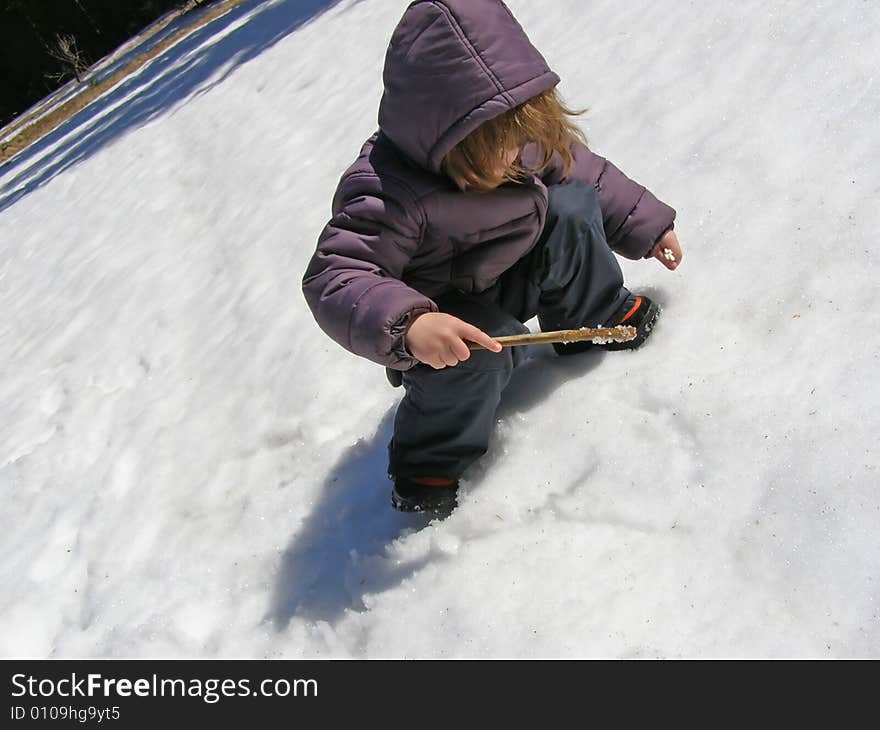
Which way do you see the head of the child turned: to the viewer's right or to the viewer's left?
to the viewer's right

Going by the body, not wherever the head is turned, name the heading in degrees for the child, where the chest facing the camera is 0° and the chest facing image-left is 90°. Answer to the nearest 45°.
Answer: approximately 315°
